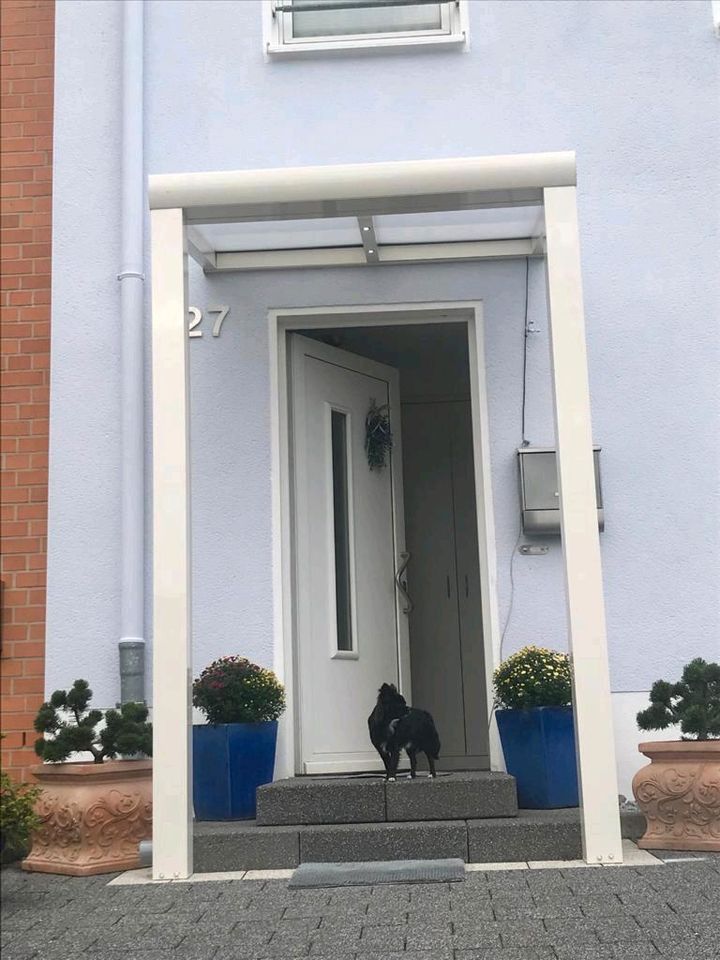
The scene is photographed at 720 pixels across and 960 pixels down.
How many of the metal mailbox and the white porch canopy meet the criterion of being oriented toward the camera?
2

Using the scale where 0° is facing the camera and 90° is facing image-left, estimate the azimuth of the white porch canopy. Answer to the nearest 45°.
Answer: approximately 0°

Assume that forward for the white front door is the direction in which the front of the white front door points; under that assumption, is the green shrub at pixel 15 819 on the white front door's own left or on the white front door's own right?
on the white front door's own right

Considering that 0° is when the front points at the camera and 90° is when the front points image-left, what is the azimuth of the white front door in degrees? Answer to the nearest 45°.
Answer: approximately 315°
